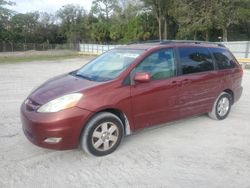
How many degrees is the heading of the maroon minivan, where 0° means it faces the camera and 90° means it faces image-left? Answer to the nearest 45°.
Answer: approximately 45°

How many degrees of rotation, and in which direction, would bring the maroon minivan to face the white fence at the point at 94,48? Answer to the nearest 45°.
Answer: approximately 135° to its right

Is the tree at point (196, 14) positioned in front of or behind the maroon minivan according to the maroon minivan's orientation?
behind
